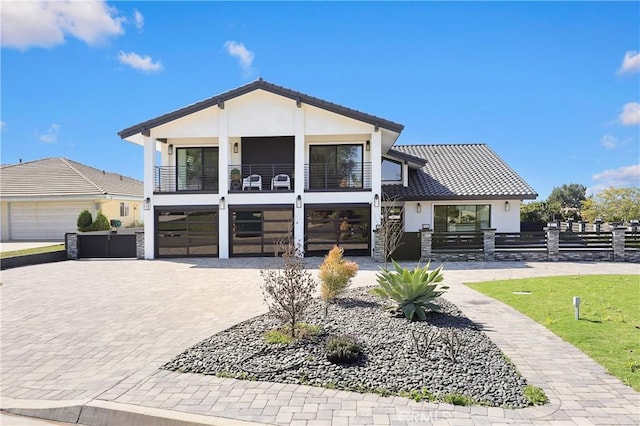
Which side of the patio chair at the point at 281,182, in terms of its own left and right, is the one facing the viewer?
front

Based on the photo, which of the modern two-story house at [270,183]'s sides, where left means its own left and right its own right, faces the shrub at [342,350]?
front

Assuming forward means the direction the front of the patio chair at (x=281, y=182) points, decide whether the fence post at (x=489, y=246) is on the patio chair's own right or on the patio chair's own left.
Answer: on the patio chair's own left

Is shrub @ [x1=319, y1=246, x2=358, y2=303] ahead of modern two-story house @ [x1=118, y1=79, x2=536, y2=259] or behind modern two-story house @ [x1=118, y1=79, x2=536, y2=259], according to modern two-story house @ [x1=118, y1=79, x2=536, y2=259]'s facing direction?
ahead

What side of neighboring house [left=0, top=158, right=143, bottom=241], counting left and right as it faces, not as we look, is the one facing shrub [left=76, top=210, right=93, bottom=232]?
front

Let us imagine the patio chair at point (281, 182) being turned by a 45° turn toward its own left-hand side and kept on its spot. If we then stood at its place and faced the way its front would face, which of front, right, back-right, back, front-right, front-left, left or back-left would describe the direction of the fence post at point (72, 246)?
back-right

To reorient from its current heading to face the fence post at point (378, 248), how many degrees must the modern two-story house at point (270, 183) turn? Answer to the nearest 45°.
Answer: approximately 90° to its left

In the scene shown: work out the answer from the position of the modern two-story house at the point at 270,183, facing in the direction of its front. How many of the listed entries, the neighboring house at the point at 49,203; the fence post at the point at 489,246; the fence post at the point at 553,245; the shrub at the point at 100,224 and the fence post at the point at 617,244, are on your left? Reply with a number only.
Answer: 3

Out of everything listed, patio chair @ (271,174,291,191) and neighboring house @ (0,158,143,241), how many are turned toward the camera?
2

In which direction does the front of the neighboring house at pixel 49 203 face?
toward the camera

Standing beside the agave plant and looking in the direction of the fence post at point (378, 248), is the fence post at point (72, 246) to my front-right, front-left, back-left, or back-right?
front-left

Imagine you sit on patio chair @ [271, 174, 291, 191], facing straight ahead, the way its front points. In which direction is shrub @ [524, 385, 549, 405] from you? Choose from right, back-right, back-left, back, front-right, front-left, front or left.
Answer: front

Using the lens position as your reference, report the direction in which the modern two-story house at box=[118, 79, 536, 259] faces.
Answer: facing the viewer

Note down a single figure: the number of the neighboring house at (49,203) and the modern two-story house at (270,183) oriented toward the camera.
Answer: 2
